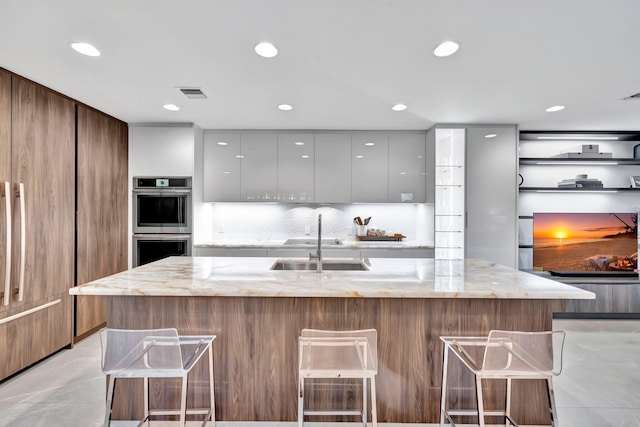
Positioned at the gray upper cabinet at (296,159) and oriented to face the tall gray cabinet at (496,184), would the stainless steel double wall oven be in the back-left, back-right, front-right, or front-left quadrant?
back-right

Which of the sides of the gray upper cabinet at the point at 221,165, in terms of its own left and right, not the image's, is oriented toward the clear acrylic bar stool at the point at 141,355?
front

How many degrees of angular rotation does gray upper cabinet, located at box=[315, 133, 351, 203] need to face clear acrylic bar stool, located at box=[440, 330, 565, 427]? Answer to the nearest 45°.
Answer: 0° — it already faces it

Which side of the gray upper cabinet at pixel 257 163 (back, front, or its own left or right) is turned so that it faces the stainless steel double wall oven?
right

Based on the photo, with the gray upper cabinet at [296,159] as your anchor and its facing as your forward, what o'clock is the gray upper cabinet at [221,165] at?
the gray upper cabinet at [221,165] is roughly at 3 o'clock from the gray upper cabinet at [296,159].

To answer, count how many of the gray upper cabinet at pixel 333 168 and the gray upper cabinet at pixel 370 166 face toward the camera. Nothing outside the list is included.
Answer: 2

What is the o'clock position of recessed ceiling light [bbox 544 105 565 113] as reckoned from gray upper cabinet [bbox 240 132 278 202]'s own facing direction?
The recessed ceiling light is roughly at 10 o'clock from the gray upper cabinet.

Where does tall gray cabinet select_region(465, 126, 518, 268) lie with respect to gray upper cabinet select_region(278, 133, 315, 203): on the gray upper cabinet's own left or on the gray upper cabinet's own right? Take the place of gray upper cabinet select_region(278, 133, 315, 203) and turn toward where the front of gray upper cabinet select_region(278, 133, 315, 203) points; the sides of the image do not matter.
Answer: on the gray upper cabinet's own left

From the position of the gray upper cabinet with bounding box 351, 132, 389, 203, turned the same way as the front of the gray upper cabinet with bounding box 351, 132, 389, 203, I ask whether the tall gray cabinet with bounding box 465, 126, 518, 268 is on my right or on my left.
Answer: on my left

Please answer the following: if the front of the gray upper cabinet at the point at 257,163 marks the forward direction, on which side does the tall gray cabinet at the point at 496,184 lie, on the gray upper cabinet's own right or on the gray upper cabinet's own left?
on the gray upper cabinet's own left
